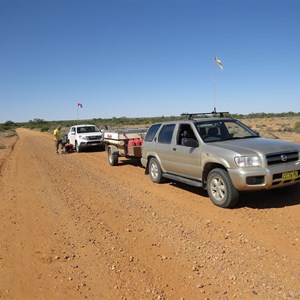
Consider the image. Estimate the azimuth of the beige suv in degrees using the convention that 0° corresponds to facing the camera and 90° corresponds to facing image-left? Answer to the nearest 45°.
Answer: approximately 315°

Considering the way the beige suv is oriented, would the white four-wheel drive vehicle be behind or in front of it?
behind
